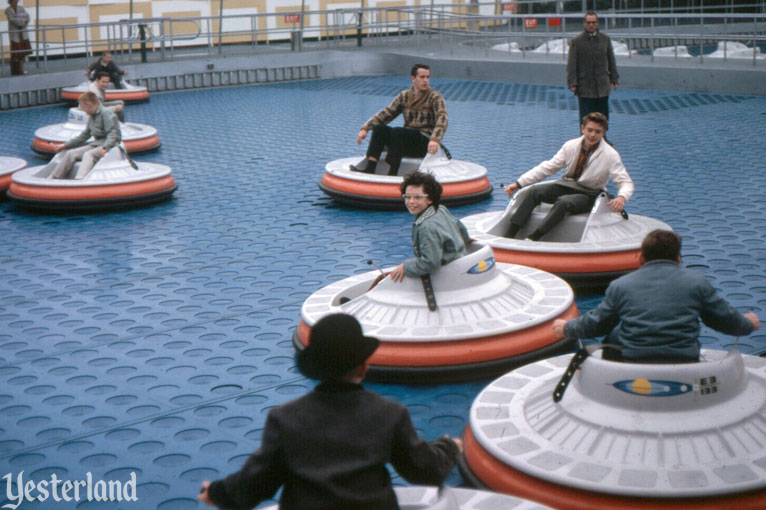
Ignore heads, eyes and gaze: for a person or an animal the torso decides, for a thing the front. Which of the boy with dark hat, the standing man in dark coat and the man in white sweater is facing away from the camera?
the boy with dark hat

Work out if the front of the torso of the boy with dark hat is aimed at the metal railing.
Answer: yes

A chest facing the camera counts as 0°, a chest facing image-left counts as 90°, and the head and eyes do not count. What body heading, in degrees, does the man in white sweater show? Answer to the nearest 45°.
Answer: approximately 45°

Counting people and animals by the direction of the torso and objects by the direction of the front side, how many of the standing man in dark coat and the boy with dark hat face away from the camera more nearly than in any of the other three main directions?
1

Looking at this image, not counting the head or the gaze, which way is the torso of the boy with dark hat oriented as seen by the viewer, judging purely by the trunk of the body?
away from the camera

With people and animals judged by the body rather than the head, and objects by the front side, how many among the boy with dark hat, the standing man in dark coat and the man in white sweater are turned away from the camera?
1

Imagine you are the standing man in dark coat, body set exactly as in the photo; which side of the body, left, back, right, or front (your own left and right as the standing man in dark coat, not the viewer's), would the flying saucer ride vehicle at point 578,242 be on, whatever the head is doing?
front

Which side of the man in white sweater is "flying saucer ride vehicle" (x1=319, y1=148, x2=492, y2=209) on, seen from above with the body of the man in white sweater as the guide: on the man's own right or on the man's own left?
on the man's own right

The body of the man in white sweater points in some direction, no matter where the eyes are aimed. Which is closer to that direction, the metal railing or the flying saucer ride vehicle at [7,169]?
the flying saucer ride vehicle

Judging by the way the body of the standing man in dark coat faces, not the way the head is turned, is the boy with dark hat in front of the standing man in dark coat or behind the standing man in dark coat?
in front

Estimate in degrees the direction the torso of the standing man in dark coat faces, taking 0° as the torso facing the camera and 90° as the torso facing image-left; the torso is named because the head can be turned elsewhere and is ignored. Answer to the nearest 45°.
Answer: approximately 0°
